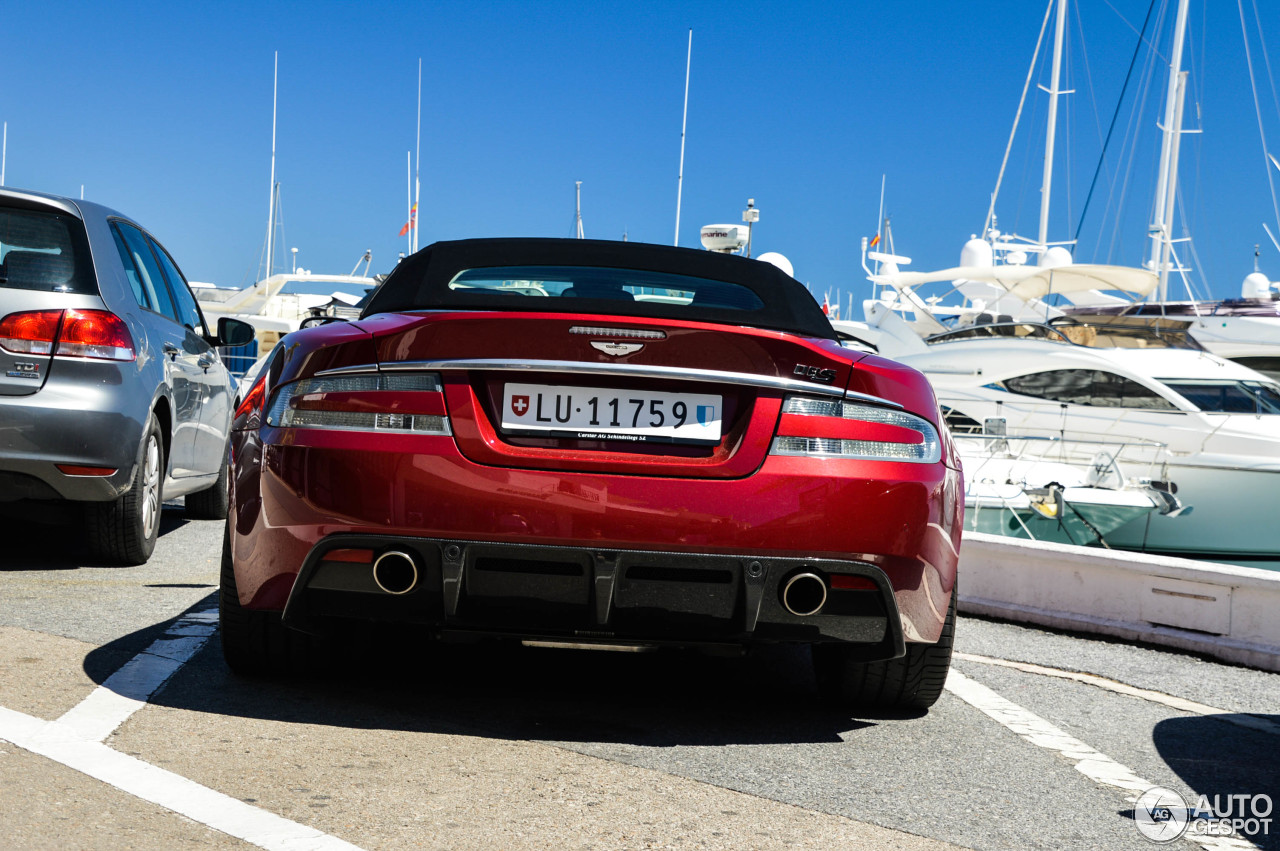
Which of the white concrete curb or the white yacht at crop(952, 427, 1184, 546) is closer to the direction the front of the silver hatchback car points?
the white yacht

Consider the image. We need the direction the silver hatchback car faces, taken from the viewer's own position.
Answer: facing away from the viewer and to the right of the viewer

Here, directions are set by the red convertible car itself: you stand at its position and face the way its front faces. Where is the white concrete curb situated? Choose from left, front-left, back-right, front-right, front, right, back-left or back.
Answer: front-right

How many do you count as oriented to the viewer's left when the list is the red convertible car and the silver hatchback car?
0

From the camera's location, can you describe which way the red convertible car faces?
facing away from the viewer

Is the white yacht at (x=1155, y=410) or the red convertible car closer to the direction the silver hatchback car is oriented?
the white yacht

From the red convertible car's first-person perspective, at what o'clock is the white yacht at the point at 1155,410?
The white yacht is roughly at 1 o'clock from the red convertible car.

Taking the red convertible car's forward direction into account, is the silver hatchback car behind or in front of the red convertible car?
in front
